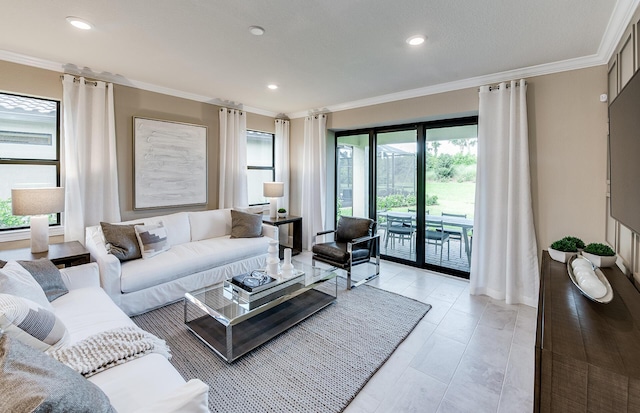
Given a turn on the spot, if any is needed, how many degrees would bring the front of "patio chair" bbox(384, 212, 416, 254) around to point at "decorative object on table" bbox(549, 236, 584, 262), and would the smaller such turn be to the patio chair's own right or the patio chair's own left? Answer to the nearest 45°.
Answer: approximately 90° to the patio chair's own right

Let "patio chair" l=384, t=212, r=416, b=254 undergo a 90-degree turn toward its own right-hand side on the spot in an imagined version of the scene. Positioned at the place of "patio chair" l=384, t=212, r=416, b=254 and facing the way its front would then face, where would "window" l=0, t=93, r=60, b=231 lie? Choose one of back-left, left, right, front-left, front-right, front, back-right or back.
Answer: right

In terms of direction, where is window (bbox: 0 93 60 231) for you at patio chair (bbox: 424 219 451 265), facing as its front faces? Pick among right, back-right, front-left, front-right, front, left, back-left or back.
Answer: back

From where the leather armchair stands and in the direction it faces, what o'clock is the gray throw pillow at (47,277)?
The gray throw pillow is roughly at 12 o'clock from the leather armchair.

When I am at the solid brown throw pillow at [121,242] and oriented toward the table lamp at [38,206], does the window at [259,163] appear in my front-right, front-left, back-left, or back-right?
back-right

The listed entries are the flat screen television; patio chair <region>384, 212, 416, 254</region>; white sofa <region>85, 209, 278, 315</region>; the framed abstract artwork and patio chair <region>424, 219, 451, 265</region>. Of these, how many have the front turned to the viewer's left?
1

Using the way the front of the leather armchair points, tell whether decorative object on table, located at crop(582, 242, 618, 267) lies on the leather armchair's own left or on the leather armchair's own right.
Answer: on the leather armchair's own left

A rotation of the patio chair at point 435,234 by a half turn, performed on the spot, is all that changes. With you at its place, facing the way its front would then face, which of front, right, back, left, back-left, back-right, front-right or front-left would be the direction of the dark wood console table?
front-left

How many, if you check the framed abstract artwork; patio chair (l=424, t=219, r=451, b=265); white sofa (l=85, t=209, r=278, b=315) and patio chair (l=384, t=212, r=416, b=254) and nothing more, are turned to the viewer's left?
0

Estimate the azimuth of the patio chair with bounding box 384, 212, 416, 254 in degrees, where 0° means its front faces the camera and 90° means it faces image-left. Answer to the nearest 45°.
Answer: approximately 225°

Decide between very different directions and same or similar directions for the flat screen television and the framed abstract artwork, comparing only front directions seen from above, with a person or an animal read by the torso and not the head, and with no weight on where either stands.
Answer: very different directions

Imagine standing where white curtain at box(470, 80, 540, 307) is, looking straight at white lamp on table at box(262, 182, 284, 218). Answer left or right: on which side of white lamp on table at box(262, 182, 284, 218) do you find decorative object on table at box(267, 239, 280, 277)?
left

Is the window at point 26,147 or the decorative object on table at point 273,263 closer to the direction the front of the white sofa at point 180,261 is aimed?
the decorative object on table

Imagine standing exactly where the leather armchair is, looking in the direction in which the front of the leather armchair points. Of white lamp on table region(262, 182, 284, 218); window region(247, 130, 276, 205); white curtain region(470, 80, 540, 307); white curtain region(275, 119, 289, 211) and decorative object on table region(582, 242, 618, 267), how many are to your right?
3

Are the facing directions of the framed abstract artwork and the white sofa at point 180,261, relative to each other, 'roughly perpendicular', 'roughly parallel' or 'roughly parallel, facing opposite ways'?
roughly parallel

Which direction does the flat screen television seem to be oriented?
to the viewer's left

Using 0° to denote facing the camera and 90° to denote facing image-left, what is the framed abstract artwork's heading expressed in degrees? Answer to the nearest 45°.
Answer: approximately 315°

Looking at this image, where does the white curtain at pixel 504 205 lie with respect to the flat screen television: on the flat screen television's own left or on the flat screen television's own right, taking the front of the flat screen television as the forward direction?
on the flat screen television's own right

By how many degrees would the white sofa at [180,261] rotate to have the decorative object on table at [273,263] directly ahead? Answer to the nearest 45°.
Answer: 0° — it already faces it

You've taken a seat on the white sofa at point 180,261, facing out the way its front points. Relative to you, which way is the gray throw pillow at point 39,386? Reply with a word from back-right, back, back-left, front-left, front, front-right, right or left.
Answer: front-right
